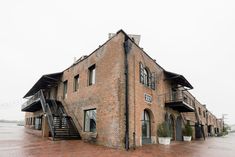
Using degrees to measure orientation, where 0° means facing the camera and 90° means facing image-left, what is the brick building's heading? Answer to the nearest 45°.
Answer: approximately 315°

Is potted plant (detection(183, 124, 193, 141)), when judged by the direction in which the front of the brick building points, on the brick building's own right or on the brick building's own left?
on the brick building's own left
